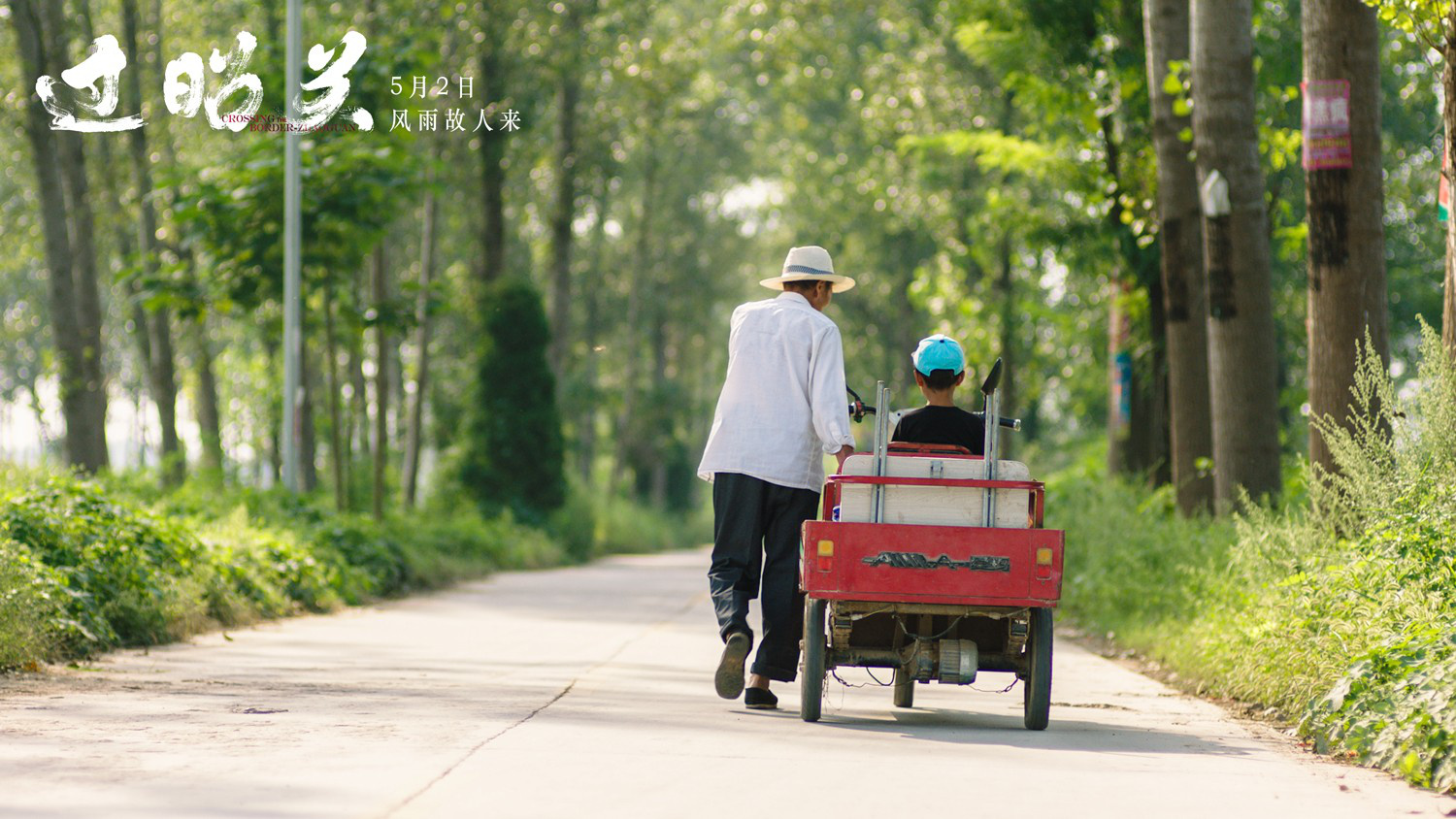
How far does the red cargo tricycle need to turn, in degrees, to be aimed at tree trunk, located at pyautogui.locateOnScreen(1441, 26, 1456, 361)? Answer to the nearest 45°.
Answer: approximately 45° to its right

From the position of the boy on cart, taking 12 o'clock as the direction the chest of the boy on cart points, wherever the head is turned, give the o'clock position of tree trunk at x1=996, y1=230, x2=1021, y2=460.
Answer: The tree trunk is roughly at 12 o'clock from the boy on cart.

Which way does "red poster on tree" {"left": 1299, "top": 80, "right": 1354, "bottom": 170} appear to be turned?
toward the camera

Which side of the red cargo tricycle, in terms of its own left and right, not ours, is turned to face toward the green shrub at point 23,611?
left

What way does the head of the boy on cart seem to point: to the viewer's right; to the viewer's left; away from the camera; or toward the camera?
away from the camera

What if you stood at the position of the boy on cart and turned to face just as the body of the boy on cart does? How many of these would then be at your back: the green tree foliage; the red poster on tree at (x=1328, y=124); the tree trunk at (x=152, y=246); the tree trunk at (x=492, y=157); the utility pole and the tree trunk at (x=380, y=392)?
0

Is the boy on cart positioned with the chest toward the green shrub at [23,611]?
no

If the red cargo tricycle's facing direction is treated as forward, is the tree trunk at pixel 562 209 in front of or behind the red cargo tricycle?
in front

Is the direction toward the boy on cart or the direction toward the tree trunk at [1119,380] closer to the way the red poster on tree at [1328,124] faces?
the boy on cart

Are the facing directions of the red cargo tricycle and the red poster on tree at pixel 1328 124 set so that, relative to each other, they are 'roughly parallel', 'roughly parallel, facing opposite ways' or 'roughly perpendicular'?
roughly parallel, facing opposite ways

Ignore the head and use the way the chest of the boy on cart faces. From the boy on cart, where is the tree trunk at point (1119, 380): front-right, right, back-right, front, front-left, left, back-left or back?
front

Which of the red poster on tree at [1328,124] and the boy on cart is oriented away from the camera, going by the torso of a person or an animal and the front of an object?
the boy on cart

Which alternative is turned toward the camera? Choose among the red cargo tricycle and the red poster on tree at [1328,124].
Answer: the red poster on tree

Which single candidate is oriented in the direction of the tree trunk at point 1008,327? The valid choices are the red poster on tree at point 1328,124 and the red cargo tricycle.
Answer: the red cargo tricycle

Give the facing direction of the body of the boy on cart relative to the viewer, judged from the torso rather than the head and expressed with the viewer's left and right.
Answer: facing away from the viewer

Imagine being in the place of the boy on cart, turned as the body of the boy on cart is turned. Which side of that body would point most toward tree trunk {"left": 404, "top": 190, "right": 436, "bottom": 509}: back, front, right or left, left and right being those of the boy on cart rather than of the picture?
front

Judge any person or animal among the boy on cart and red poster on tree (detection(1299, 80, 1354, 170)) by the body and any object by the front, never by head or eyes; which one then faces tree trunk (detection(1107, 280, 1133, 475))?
the boy on cart

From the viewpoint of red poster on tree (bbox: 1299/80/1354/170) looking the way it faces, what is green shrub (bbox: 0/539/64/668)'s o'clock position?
The green shrub is roughly at 2 o'clock from the red poster on tree.

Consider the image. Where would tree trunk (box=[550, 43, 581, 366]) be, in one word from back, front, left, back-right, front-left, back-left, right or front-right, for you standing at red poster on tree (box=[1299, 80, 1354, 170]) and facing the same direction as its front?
back-right

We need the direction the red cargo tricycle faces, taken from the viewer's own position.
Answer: facing away from the viewer

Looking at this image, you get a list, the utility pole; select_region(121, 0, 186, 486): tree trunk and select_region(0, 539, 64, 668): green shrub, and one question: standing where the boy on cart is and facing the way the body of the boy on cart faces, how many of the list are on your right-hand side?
0

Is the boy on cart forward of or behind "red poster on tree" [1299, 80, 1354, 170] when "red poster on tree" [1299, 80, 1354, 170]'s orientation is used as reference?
forward
